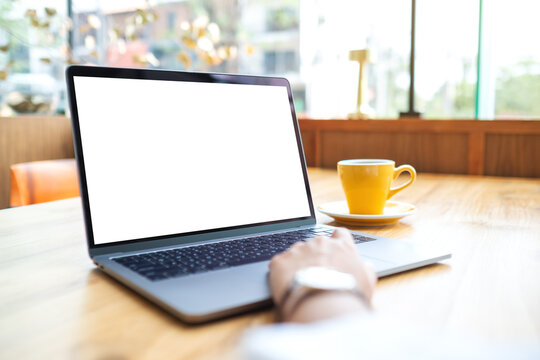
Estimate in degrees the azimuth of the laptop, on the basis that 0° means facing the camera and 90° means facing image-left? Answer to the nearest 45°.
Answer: approximately 315°
